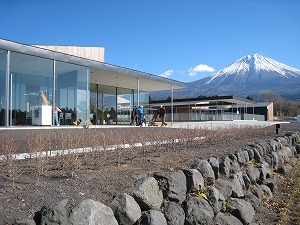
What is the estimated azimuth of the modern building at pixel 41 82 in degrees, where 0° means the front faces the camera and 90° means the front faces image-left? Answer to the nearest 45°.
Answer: approximately 315°

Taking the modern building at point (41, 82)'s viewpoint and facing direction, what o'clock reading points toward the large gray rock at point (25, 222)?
The large gray rock is roughly at 1 o'clock from the modern building.
